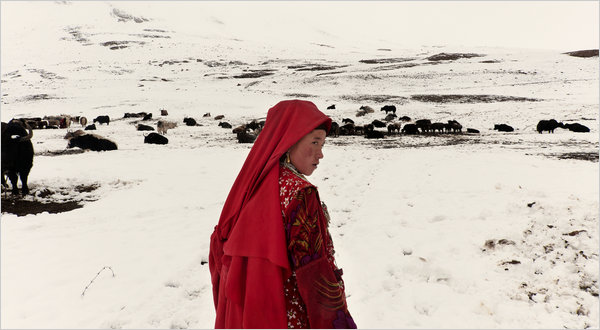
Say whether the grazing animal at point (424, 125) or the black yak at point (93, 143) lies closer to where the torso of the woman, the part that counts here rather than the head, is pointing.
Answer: the grazing animal

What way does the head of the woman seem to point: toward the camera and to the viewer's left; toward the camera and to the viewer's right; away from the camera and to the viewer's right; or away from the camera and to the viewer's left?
toward the camera and to the viewer's right

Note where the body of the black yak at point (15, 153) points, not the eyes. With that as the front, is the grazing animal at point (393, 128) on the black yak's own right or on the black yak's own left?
on the black yak's own left

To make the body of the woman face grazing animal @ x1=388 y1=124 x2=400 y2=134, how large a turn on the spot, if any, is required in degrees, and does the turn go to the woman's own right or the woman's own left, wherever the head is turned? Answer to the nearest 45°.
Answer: approximately 45° to the woman's own left
